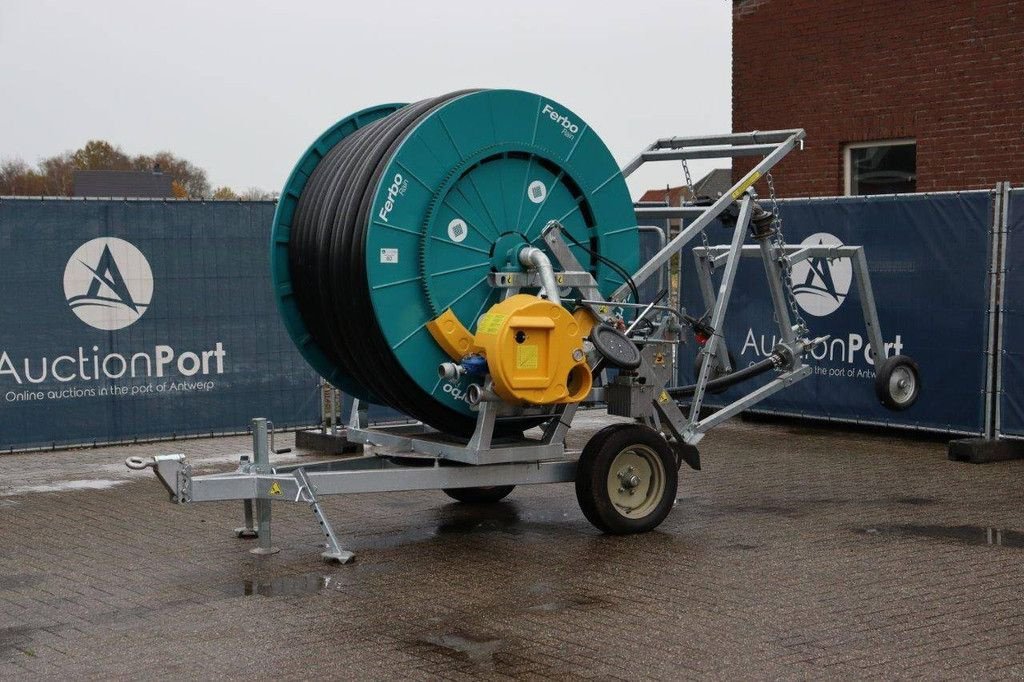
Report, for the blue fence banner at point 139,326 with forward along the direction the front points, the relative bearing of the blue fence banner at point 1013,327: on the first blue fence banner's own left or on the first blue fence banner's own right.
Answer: on the first blue fence banner's own left

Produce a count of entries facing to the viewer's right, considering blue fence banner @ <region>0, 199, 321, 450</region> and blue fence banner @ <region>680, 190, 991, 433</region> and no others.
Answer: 0

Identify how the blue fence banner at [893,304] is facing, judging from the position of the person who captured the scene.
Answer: facing the viewer and to the left of the viewer

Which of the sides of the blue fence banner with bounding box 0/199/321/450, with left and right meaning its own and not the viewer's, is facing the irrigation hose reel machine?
front

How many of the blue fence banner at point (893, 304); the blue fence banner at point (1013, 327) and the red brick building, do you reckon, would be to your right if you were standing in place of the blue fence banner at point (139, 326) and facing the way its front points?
0

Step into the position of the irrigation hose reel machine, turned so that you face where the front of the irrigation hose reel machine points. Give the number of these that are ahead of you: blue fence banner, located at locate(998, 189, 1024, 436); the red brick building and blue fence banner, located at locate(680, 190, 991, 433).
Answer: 0

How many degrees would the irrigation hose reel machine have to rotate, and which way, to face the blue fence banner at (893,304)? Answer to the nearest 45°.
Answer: approximately 180°

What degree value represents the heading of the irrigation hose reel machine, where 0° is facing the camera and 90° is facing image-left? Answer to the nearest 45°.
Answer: approximately 45°

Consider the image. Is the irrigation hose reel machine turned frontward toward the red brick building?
no

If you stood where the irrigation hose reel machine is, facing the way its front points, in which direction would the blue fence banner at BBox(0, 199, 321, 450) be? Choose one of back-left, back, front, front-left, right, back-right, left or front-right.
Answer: right

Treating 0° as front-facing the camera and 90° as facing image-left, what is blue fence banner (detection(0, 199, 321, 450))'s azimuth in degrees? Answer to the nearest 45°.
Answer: approximately 0°

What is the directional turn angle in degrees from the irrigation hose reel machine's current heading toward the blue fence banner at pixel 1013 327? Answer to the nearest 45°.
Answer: approximately 180°

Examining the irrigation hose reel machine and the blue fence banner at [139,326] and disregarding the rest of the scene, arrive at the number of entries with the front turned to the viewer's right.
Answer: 0

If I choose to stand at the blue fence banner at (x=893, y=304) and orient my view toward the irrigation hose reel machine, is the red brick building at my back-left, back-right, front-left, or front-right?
back-right

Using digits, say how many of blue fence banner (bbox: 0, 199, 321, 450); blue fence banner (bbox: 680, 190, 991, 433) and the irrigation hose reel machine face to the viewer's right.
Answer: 0

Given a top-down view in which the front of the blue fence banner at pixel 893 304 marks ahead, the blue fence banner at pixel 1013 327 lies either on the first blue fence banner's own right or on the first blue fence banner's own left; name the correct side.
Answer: on the first blue fence banner's own left
